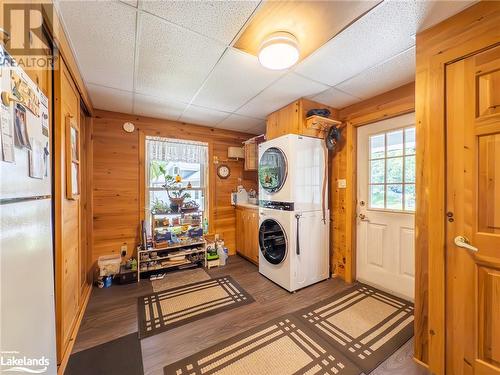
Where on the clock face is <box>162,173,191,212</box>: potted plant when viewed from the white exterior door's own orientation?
The potted plant is roughly at 1 o'clock from the white exterior door.

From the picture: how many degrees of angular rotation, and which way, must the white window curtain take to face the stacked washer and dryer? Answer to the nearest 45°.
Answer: approximately 45° to its left

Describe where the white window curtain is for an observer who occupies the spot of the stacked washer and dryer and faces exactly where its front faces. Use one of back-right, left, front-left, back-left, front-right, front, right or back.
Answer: front-right

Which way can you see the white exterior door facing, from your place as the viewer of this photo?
facing the viewer and to the left of the viewer

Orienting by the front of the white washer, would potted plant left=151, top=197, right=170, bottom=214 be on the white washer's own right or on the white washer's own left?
on the white washer's own right

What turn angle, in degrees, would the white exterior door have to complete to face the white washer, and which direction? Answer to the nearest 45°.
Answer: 0° — it already faces it

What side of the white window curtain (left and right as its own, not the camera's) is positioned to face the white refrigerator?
front

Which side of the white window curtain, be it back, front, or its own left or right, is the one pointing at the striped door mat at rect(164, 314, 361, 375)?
front

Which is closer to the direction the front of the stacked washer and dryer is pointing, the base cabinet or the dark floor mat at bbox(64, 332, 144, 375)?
the dark floor mat

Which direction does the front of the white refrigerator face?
to the viewer's right

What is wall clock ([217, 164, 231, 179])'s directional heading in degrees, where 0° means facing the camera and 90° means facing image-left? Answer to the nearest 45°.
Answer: approximately 0°

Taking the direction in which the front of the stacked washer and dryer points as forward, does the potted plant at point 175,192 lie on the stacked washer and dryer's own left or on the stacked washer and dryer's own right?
on the stacked washer and dryer's own right

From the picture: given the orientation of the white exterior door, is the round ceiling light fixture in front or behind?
in front

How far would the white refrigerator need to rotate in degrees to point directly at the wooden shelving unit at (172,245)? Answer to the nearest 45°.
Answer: approximately 45° to its left
